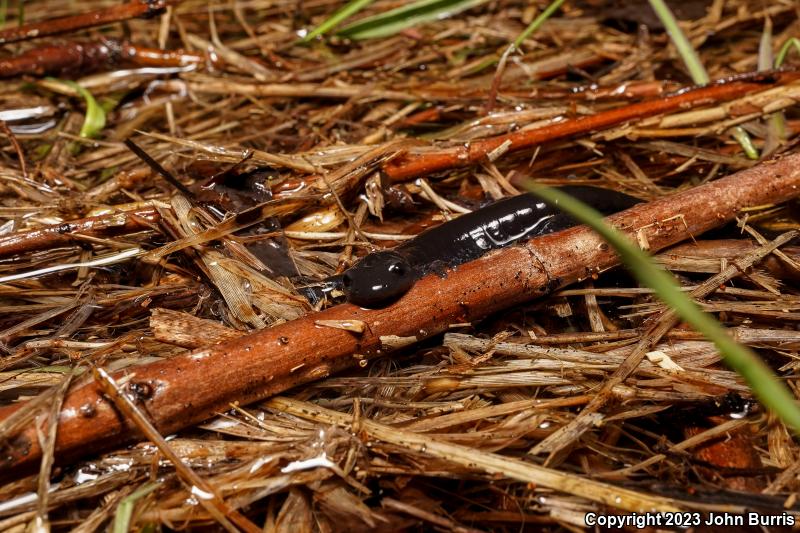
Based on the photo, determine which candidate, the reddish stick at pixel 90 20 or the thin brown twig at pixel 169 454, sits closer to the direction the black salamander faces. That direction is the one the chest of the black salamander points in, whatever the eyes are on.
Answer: the thin brown twig

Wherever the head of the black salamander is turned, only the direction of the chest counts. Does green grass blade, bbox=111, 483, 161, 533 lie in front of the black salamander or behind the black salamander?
in front

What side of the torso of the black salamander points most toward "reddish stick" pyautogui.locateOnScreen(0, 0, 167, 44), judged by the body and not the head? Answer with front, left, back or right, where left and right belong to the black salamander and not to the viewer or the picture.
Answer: right

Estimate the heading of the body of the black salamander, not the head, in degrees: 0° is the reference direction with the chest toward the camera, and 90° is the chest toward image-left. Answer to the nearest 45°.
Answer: approximately 45°

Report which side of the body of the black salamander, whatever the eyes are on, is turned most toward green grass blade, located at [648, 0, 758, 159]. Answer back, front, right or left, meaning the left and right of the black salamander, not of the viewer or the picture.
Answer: back

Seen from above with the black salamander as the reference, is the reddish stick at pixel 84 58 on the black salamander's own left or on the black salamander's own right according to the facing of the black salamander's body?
on the black salamander's own right

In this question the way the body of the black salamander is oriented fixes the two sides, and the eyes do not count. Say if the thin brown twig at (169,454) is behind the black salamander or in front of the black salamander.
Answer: in front

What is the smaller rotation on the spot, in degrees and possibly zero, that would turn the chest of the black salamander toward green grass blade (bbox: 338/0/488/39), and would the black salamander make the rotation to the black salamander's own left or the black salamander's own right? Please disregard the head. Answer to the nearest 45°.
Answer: approximately 135° to the black salamander's own right
